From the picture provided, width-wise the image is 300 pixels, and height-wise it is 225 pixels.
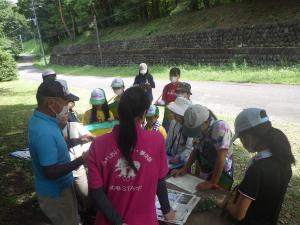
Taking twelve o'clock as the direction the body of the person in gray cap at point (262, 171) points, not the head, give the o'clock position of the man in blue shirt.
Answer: The man in blue shirt is roughly at 12 o'clock from the person in gray cap.

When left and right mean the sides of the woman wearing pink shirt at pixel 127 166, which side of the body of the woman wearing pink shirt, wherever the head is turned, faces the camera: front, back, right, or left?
back

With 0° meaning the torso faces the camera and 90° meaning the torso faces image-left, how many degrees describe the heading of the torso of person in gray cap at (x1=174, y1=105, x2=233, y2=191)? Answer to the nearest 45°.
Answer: approximately 45°

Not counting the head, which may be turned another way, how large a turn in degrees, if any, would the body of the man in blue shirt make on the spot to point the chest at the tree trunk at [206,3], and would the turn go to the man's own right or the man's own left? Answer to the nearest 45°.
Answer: approximately 45° to the man's own left

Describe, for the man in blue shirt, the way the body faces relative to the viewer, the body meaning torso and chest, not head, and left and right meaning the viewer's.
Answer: facing to the right of the viewer

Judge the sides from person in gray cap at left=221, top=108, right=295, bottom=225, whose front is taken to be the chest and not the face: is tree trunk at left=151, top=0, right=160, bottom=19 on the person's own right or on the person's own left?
on the person's own right

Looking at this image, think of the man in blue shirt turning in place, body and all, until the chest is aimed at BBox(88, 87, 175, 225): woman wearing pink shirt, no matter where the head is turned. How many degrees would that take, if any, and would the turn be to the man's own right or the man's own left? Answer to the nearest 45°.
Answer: approximately 45° to the man's own right

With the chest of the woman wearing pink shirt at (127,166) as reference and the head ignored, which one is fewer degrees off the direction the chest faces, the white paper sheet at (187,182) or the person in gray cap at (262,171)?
the white paper sheet

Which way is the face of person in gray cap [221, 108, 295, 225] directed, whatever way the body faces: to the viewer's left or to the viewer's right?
to the viewer's left

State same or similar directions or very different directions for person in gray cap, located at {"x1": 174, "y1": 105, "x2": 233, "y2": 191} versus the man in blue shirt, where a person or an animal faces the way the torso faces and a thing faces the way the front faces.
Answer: very different directions

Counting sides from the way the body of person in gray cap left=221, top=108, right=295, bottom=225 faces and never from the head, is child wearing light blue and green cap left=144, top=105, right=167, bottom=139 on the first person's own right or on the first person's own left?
on the first person's own right

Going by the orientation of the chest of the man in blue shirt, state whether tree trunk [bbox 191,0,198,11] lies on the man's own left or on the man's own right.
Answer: on the man's own left

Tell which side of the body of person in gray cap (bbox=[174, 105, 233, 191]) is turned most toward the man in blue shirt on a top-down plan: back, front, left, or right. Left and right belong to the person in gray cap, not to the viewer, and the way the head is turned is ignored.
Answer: front

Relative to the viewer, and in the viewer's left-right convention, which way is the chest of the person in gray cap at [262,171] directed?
facing to the left of the viewer

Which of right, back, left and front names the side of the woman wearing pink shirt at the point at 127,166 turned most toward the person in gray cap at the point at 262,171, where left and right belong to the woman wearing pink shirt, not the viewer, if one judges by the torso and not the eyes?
right

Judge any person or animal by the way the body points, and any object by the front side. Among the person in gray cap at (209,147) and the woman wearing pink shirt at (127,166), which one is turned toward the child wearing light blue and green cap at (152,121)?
the woman wearing pink shirt

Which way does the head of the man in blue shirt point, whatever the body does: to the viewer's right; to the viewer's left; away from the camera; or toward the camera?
to the viewer's right

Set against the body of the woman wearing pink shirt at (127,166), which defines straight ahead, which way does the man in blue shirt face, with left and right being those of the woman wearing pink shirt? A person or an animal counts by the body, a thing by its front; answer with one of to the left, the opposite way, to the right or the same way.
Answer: to the right
